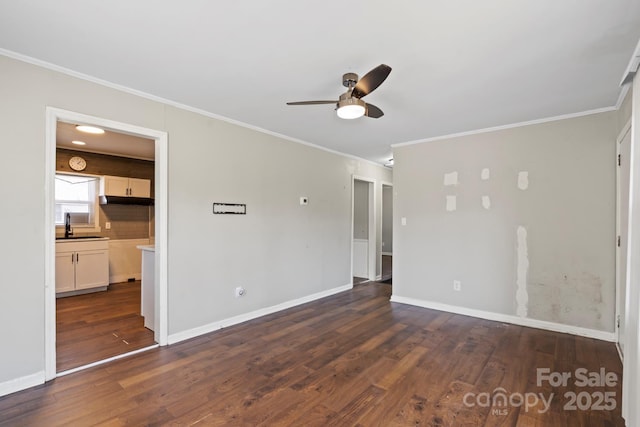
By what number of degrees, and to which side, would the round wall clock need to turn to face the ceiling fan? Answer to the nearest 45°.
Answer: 0° — it already faces it

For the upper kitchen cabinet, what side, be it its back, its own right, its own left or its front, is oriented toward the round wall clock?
right

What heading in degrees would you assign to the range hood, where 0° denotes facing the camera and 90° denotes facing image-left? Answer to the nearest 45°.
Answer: approximately 0°

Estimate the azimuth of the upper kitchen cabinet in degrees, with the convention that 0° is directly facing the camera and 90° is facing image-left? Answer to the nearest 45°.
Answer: approximately 0°

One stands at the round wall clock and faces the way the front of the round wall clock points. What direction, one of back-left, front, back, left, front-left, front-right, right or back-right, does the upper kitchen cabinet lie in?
left
